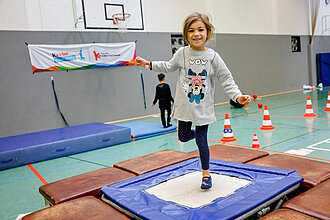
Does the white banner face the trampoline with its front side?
yes

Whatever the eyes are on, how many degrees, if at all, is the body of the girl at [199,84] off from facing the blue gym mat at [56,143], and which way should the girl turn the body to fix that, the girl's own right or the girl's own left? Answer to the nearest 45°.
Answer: approximately 135° to the girl's own right

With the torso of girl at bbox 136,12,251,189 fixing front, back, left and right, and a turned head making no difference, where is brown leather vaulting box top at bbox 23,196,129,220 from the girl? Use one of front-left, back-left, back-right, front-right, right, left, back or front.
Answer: front-right

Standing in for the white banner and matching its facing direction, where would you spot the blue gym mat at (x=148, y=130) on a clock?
The blue gym mat is roughly at 11 o'clock from the white banner.

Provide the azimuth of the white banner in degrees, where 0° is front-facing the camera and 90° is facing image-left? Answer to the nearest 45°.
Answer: approximately 0°

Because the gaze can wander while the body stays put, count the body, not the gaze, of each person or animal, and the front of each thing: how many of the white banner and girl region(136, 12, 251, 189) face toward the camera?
2

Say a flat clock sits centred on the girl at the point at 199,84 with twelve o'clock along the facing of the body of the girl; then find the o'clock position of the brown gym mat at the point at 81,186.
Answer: The brown gym mat is roughly at 3 o'clock from the girl.

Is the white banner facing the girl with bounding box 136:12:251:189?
yes
